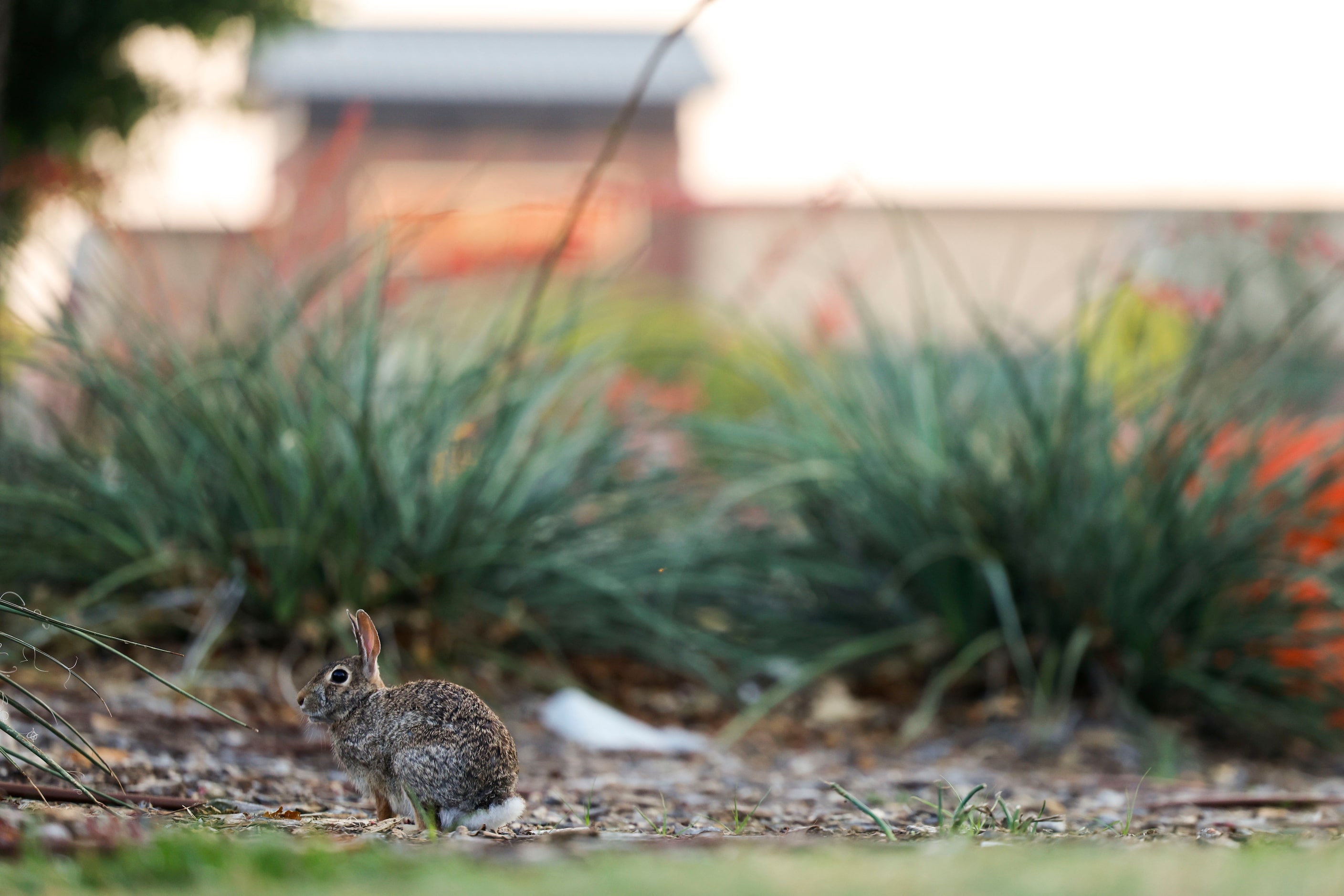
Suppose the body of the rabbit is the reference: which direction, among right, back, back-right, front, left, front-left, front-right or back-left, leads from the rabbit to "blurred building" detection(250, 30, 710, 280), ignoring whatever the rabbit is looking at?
right

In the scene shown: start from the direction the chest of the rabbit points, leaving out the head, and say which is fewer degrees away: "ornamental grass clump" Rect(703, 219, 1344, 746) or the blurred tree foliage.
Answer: the blurred tree foliage

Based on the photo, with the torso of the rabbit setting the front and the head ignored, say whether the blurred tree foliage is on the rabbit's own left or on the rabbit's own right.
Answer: on the rabbit's own right

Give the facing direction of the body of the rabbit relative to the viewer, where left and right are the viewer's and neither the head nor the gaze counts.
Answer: facing to the left of the viewer

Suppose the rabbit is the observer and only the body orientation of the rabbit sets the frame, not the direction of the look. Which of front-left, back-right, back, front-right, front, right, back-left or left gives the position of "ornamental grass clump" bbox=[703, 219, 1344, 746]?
back-right

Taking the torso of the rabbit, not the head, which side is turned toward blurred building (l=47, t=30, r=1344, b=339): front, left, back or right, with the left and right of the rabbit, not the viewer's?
right

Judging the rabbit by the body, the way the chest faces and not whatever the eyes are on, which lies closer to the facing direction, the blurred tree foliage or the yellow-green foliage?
the blurred tree foliage

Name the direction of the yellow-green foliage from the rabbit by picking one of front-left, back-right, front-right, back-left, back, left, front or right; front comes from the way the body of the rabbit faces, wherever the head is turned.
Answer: back-right
